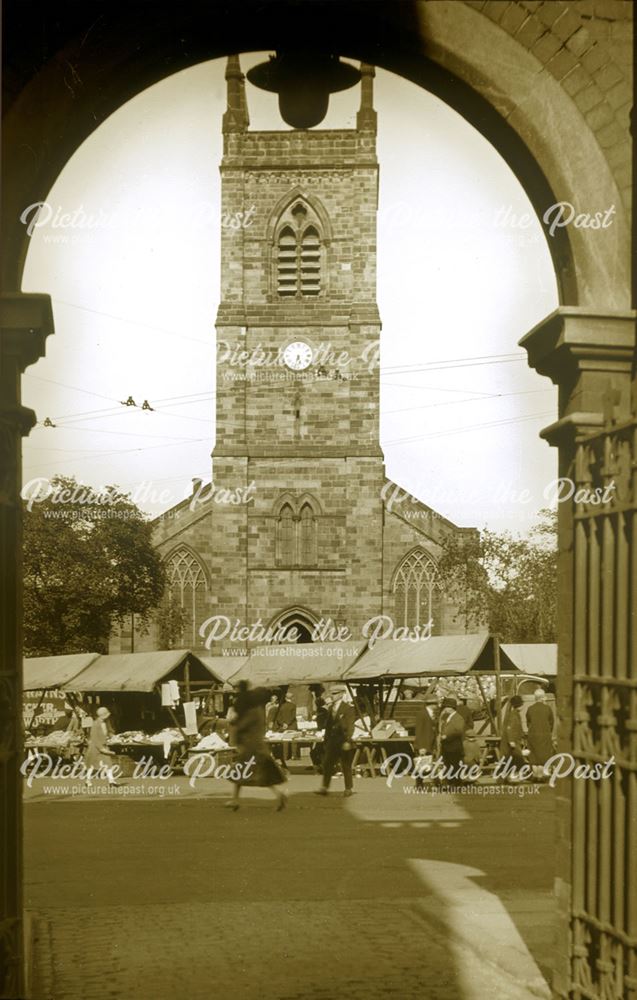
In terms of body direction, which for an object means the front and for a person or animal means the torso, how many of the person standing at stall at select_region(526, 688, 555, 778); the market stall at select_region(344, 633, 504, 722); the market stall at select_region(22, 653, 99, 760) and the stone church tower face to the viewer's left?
0

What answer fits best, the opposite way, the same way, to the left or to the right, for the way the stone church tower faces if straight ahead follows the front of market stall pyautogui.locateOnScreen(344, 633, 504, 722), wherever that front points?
the same way

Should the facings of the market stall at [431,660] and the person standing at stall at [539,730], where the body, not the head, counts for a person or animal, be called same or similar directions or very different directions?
very different directions

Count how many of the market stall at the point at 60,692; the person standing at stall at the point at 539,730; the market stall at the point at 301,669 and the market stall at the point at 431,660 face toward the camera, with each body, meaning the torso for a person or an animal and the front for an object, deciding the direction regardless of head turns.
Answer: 3

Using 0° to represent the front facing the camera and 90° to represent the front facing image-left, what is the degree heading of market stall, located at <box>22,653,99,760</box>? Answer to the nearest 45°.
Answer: approximately 0°

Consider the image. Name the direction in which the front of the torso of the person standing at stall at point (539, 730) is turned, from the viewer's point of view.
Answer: away from the camera

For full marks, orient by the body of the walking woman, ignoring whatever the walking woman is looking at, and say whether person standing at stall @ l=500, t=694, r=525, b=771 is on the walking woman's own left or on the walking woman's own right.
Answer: on the walking woman's own right

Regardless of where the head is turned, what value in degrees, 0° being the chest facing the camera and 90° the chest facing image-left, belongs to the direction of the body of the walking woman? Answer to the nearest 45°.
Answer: approximately 90°

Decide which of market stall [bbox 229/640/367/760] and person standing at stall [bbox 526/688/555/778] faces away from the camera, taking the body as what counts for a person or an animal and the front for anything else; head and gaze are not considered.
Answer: the person standing at stall

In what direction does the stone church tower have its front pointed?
toward the camera

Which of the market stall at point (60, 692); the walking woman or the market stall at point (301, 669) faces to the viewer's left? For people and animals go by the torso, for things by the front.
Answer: the walking woman

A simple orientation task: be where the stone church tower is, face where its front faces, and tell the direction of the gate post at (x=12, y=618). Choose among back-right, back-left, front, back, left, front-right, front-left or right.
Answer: front

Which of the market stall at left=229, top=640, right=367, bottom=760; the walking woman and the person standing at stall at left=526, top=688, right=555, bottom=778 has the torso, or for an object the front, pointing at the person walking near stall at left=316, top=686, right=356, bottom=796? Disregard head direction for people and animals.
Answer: the market stall

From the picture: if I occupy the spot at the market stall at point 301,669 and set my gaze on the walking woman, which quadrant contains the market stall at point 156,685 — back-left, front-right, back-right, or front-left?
front-right

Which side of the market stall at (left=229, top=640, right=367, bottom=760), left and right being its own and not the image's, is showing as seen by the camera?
front
